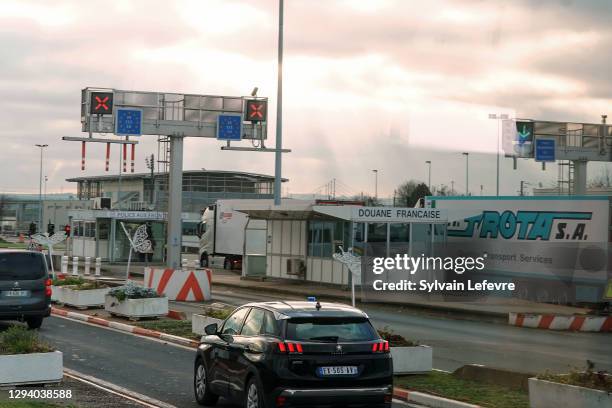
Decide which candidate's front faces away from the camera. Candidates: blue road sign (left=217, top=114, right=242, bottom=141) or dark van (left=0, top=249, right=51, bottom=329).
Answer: the dark van

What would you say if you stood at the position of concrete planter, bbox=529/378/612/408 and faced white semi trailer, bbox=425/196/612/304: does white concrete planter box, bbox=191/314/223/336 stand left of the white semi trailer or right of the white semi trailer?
left

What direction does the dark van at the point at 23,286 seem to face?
away from the camera

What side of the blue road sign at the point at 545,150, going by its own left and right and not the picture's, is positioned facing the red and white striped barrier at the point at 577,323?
front

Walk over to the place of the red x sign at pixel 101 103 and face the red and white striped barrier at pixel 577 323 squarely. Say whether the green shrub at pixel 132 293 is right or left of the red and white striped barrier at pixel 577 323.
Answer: right

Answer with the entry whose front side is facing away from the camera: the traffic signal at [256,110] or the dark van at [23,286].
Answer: the dark van

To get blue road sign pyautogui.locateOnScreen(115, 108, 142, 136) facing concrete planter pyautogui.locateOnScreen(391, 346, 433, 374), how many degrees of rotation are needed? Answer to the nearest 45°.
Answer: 0° — it already faces it
